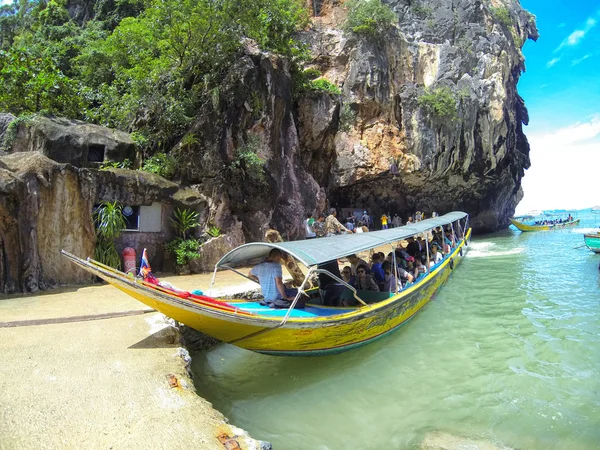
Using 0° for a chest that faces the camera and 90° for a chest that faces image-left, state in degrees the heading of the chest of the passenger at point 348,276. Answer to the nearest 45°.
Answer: approximately 45°

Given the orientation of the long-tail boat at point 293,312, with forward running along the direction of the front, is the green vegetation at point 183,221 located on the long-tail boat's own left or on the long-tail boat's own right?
on the long-tail boat's own right

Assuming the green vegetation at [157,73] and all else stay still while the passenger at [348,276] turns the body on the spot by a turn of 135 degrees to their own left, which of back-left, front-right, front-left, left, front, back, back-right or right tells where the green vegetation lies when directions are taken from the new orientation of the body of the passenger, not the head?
back-left

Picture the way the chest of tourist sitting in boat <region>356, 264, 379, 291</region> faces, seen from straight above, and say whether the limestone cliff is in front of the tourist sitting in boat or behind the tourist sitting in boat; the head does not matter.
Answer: behind

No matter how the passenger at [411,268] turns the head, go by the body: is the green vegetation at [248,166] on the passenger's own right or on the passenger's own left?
on the passenger's own right

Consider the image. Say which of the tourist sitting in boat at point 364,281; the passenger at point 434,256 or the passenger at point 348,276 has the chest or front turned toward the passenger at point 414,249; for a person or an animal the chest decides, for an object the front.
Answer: the passenger at point 434,256

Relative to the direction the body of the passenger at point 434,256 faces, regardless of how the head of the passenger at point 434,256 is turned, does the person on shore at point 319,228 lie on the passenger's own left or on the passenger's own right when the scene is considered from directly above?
on the passenger's own right

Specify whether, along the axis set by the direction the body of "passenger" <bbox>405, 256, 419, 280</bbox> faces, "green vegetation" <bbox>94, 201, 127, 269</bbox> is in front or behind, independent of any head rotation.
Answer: in front

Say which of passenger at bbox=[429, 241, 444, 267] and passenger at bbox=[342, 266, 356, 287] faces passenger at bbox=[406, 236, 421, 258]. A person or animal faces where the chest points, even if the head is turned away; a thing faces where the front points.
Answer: passenger at bbox=[429, 241, 444, 267]

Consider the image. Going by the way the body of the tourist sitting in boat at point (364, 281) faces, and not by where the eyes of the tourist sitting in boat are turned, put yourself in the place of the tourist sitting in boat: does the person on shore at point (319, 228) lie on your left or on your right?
on your right

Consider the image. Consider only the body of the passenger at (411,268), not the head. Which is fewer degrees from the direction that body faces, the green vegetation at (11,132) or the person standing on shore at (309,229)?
the green vegetation

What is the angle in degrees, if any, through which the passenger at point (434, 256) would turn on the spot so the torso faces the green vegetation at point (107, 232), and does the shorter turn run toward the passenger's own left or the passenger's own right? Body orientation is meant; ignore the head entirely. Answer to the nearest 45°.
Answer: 0° — they already face it

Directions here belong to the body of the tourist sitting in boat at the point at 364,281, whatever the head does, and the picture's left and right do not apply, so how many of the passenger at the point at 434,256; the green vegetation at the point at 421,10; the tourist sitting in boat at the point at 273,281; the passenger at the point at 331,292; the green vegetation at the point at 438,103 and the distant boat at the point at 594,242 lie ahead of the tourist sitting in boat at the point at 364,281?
2
